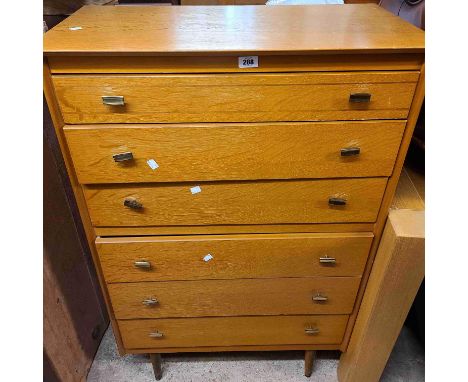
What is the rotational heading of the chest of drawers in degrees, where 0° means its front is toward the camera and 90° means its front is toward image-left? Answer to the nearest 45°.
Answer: approximately 0°
